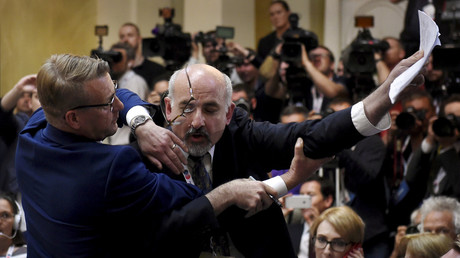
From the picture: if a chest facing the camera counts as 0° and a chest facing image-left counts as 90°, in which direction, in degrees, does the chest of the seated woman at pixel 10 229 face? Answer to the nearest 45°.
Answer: approximately 45°

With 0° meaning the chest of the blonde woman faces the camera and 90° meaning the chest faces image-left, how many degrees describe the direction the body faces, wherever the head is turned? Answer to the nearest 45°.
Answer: approximately 45°

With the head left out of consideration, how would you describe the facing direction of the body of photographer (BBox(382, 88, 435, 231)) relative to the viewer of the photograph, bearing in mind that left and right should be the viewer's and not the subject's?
facing the viewer and to the left of the viewer

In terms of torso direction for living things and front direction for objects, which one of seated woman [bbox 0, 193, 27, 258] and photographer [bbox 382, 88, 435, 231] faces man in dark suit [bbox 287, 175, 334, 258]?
the photographer

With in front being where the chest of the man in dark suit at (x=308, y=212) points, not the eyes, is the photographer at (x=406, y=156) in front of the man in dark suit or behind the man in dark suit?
behind

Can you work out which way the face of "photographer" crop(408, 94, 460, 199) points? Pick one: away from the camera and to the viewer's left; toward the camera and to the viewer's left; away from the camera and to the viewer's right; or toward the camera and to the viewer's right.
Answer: toward the camera and to the viewer's left

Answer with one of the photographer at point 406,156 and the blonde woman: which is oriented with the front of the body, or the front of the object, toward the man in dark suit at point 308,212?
the photographer

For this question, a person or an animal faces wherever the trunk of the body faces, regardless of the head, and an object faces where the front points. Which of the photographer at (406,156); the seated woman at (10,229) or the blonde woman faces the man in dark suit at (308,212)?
the photographer

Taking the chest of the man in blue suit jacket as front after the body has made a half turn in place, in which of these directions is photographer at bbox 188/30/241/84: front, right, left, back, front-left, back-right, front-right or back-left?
back-right

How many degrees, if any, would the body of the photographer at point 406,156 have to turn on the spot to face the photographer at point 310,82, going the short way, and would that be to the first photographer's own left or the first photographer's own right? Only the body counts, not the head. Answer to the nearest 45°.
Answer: approximately 90° to the first photographer's own right

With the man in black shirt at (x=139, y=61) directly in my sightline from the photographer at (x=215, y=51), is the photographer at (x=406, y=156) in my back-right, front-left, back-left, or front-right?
back-left

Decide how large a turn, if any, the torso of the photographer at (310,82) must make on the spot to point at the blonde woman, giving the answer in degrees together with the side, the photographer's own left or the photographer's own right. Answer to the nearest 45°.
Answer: approximately 45° to the photographer's own left
